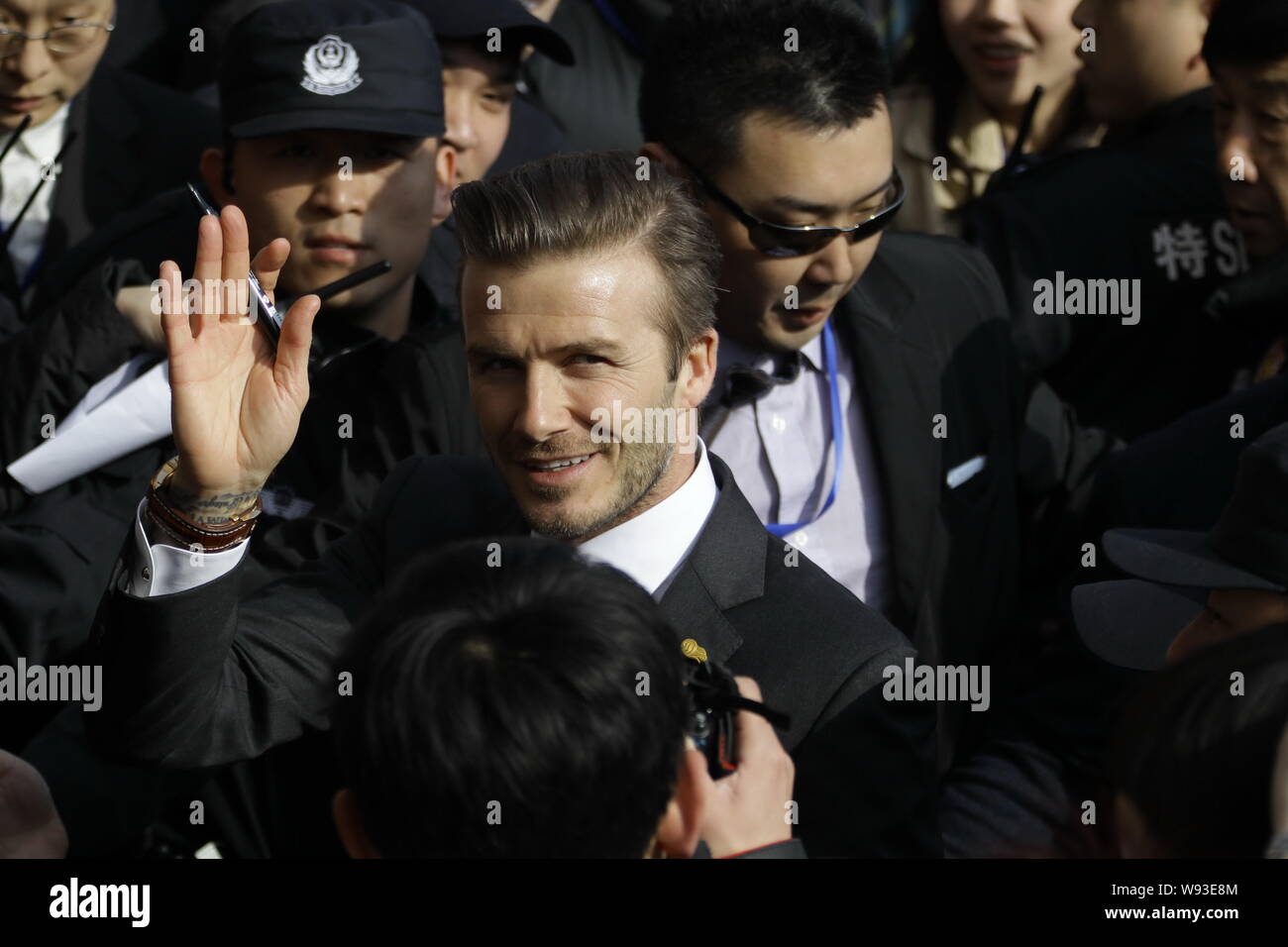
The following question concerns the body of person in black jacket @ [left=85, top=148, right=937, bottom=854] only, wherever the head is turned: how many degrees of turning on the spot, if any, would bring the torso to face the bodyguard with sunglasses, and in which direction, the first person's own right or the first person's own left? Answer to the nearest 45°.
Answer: approximately 180°

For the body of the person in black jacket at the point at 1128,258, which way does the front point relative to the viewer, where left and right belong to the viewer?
facing away from the viewer and to the left of the viewer

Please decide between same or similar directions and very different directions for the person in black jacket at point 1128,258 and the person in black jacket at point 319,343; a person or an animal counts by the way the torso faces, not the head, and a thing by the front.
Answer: very different directions

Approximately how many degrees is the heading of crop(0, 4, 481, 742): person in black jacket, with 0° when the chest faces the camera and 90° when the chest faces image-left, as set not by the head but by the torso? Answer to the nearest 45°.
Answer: approximately 0°

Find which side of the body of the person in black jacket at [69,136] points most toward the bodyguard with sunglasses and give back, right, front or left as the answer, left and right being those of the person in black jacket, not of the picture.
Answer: left

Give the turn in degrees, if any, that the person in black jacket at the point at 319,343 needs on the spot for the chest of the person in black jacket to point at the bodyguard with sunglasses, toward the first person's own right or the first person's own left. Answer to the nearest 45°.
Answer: approximately 90° to the first person's own left

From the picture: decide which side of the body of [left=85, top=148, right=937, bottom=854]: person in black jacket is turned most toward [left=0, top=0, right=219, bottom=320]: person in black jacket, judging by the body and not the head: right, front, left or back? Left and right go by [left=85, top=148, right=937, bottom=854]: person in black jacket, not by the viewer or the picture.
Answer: right

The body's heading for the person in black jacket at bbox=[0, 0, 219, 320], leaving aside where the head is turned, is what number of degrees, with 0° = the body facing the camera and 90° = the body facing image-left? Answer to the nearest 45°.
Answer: approximately 45°
